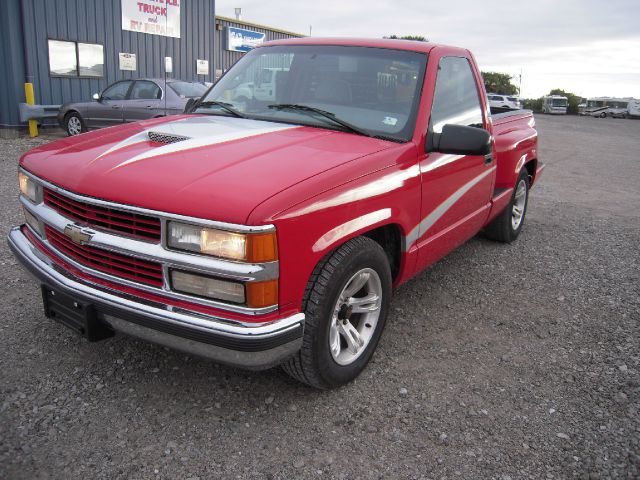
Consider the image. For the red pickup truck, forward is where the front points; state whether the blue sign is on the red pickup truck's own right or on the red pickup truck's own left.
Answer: on the red pickup truck's own right

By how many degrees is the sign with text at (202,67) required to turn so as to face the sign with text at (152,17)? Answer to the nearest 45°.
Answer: approximately 45° to its right

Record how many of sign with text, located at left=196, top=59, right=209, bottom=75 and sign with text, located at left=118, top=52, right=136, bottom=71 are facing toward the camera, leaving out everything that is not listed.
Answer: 2

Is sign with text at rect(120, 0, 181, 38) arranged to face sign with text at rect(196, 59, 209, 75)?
no

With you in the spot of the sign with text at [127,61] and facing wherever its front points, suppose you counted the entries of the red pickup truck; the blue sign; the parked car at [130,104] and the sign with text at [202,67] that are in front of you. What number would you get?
2

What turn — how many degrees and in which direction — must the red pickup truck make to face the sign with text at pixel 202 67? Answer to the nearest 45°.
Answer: approximately 135° to its right

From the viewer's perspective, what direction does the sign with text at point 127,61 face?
toward the camera

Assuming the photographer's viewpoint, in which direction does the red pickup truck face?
facing the viewer and to the left of the viewer

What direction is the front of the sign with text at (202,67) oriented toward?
toward the camera

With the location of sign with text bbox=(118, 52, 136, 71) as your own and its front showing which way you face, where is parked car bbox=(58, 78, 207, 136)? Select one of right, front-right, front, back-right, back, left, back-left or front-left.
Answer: front

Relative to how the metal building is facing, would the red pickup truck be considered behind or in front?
in front

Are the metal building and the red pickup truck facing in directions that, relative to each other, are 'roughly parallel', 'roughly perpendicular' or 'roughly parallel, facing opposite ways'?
roughly perpendicular

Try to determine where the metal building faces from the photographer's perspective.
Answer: facing the viewer and to the right of the viewer

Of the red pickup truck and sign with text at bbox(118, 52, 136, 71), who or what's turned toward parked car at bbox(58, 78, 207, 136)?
the sign with text

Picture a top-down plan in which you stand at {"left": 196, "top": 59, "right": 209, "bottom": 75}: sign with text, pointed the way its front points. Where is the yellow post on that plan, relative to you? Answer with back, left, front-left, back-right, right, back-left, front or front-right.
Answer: front-right

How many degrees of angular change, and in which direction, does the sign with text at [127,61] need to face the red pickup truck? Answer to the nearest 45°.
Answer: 0° — it already faces it
